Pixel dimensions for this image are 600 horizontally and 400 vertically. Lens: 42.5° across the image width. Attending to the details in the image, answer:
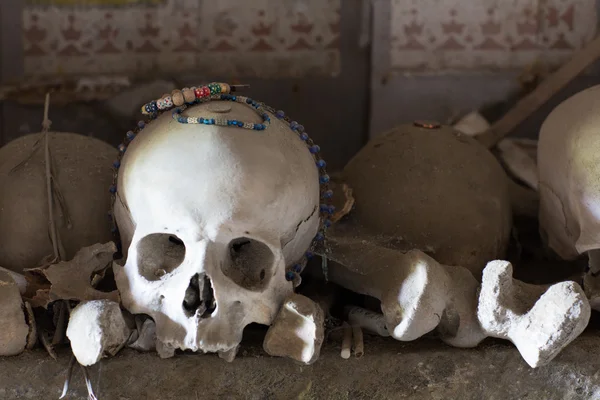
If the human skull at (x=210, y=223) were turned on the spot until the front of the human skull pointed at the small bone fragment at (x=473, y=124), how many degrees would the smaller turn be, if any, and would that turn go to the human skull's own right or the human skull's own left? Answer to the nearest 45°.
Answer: approximately 135° to the human skull's own left

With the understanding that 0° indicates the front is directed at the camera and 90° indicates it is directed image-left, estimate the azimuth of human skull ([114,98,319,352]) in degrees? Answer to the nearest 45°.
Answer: approximately 0°
